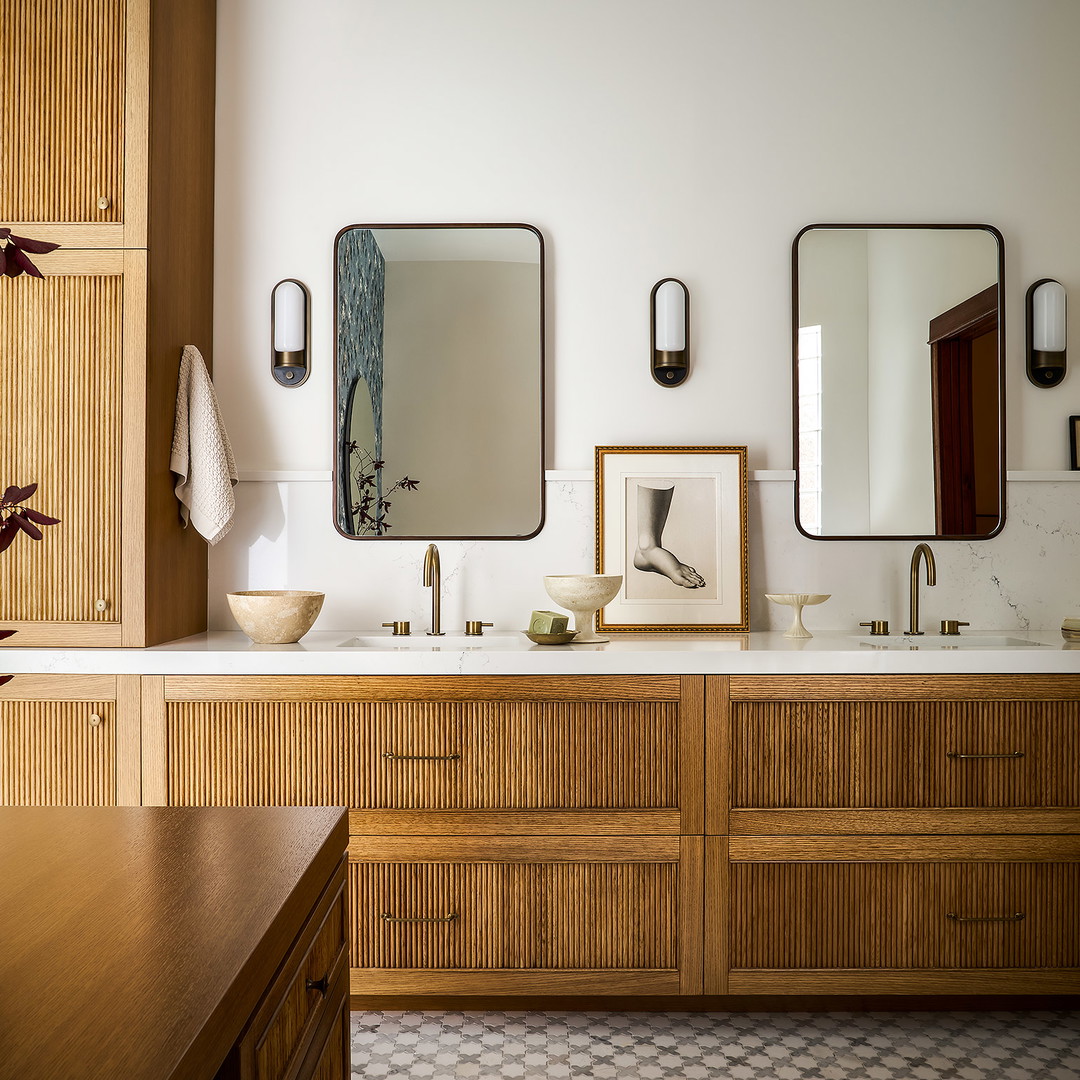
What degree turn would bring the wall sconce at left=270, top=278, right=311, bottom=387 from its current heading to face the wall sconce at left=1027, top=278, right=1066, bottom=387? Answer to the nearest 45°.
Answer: approximately 90° to its left

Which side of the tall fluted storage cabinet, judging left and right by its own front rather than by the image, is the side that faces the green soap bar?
left

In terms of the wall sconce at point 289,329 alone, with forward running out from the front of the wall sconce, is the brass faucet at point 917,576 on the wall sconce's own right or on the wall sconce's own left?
on the wall sconce's own left

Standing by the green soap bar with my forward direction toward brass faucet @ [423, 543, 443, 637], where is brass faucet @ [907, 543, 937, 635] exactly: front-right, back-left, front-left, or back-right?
back-right

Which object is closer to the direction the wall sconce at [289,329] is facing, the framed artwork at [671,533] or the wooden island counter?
the wooden island counter

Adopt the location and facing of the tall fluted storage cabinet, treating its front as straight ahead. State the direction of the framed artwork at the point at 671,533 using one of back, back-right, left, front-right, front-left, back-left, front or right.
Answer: left

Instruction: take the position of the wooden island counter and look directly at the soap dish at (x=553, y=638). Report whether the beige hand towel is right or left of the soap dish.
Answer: left

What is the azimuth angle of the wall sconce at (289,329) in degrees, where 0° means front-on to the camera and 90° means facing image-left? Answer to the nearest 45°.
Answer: approximately 0°

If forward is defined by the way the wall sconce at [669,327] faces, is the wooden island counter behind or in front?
in front

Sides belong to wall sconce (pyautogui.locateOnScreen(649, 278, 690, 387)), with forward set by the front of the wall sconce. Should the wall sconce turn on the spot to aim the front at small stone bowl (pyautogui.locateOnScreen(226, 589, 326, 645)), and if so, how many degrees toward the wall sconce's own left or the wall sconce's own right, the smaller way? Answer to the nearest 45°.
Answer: approximately 45° to the wall sconce's own right

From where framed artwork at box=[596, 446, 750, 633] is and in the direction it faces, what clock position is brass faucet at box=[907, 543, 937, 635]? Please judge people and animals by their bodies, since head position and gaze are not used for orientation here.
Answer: The brass faucet is roughly at 9 o'clock from the framed artwork.

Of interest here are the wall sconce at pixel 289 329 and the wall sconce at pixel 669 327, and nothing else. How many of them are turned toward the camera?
2
